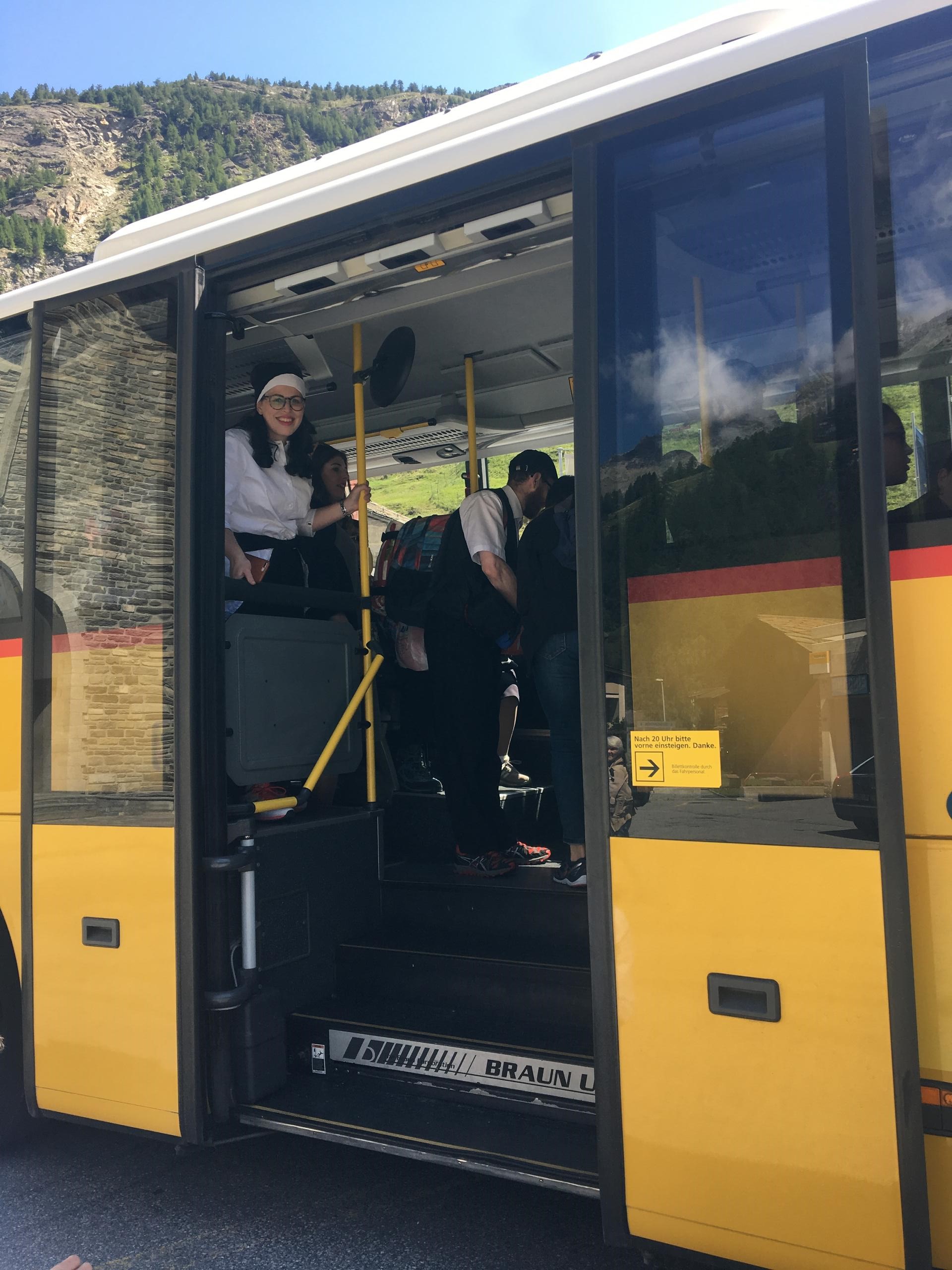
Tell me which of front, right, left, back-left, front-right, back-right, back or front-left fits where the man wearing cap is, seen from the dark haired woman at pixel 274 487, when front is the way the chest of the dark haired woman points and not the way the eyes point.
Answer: front-left

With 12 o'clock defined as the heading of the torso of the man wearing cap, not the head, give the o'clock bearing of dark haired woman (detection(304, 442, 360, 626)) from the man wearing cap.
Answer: The dark haired woman is roughly at 7 o'clock from the man wearing cap.

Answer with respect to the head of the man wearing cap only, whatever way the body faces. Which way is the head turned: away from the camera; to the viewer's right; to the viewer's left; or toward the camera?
to the viewer's right

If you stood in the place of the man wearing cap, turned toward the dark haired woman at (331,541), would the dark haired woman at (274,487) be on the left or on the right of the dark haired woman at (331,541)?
left

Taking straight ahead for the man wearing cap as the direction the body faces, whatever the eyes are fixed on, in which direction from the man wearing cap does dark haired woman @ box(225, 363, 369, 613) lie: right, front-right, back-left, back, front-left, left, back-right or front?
back

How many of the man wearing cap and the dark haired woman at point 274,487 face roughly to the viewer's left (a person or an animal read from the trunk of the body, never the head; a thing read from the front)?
0

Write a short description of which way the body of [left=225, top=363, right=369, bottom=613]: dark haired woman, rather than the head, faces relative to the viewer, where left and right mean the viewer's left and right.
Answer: facing the viewer and to the right of the viewer

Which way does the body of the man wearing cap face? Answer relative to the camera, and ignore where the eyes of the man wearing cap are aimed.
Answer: to the viewer's right
